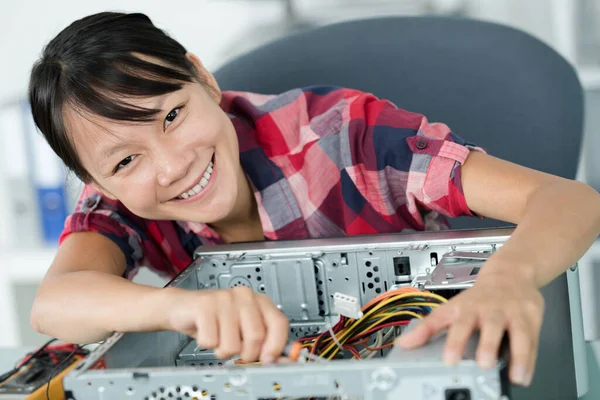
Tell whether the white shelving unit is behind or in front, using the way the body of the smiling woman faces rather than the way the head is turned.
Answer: behind

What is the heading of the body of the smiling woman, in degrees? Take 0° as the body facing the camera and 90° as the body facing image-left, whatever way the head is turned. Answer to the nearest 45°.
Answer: approximately 0°
